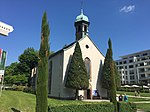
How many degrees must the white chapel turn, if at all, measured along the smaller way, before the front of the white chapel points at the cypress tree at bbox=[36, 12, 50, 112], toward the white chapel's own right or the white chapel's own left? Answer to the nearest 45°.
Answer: approximately 45° to the white chapel's own right

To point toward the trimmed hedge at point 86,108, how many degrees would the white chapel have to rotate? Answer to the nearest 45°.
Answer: approximately 45° to its right

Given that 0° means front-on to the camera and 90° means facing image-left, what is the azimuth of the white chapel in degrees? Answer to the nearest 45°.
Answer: approximately 315°

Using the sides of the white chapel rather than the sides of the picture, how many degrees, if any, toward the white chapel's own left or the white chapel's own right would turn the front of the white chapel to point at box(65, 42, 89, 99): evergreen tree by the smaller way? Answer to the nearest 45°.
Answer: approximately 45° to the white chapel's own right

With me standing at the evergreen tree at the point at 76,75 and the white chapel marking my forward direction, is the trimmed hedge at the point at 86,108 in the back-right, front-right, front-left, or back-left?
back-right
